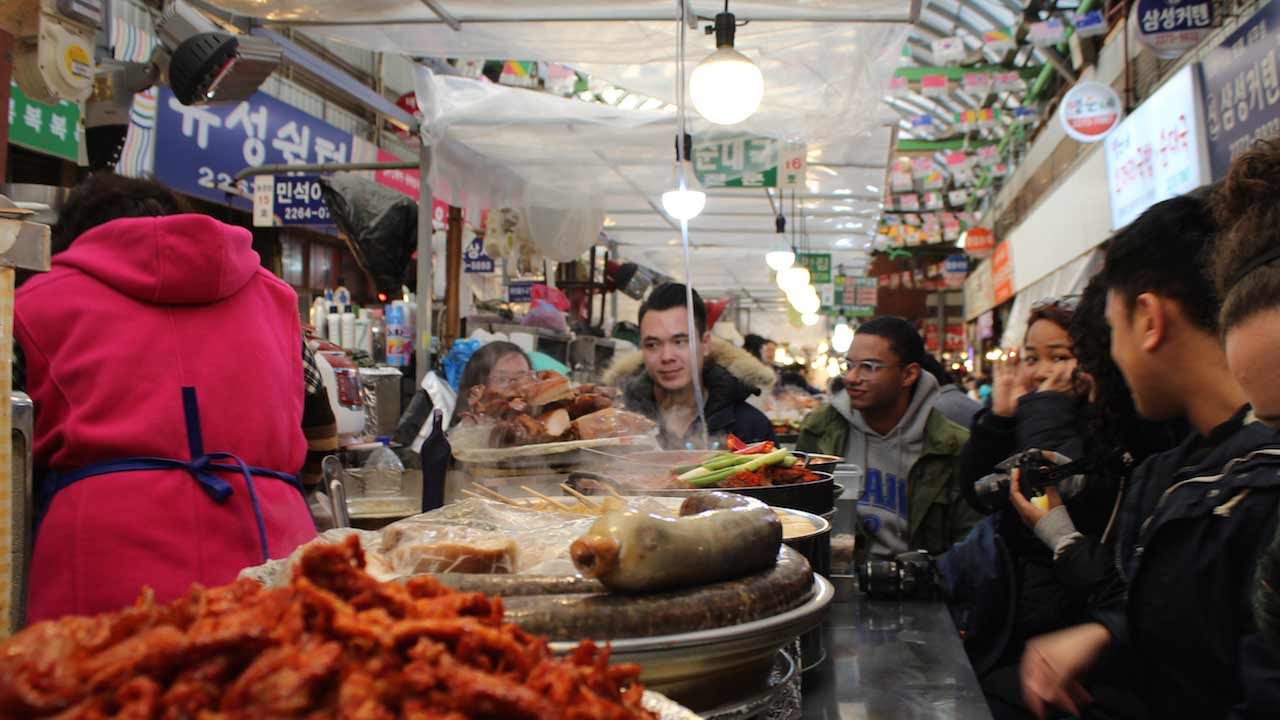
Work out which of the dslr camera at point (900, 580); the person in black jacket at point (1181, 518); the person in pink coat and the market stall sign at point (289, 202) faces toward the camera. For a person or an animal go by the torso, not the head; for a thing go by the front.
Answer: the market stall sign

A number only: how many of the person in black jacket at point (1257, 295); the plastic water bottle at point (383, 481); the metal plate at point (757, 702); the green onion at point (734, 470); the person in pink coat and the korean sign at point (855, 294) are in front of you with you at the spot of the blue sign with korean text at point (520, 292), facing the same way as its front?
5

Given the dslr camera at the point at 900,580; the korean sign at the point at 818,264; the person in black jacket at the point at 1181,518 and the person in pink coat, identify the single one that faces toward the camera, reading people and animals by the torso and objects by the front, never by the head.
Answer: the korean sign

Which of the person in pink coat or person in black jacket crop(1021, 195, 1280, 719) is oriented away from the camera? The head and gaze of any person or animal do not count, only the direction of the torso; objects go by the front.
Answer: the person in pink coat

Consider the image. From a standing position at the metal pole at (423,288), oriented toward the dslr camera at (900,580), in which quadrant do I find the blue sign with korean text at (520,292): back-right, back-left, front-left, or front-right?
back-left

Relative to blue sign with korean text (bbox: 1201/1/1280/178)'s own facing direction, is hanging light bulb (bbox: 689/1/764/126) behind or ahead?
ahead

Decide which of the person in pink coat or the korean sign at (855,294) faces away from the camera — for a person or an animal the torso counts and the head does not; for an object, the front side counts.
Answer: the person in pink coat

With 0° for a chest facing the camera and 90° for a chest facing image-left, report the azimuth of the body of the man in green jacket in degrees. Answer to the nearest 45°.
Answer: approximately 45°

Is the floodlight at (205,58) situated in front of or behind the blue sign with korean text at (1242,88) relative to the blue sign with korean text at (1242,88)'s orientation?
in front

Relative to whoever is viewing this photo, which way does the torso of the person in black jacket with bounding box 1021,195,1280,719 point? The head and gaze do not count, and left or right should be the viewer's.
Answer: facing to the left of the viewer

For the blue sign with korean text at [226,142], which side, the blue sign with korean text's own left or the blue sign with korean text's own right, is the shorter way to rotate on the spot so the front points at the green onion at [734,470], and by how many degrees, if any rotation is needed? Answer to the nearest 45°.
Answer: approximately 45° to the blue sign with korean text's own right

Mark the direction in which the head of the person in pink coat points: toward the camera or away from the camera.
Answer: away from the camera

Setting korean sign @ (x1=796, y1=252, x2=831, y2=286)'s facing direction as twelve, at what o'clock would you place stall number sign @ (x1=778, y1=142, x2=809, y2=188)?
The stall number sign is roughly at 12 o'clock from the korean sign.
